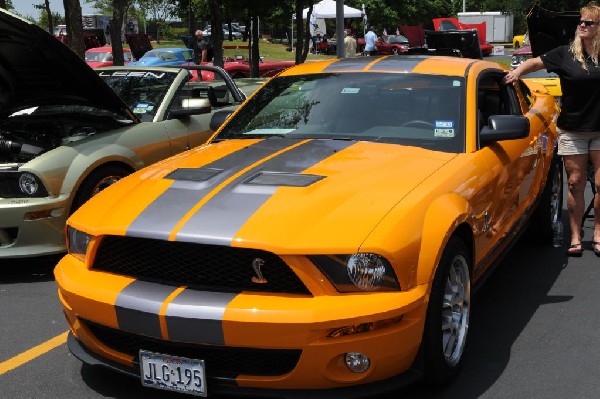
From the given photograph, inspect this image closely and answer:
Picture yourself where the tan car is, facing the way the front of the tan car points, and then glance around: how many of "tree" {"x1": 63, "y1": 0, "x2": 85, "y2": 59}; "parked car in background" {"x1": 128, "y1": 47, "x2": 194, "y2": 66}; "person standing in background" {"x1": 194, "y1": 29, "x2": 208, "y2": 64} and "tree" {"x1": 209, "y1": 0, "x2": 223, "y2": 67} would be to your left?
0

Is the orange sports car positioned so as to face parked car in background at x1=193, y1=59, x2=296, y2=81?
no

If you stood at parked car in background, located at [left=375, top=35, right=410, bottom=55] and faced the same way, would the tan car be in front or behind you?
in front

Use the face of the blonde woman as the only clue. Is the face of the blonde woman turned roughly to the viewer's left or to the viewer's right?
to the viewer's left

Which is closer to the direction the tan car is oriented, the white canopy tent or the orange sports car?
the orange sports car

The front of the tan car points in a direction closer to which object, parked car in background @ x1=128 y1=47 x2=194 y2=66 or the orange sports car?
the orange sports car

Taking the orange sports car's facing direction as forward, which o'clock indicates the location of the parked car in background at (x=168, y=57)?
The parked car in background is roughly at 4 o'clock from the orange sports car.

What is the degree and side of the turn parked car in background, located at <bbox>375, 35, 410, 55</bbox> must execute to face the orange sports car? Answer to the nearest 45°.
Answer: approximately 45° to its right

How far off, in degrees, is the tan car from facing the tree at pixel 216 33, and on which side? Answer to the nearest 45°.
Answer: approximately 135° to its right

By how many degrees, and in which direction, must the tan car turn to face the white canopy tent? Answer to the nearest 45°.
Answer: approximately 135° to its right

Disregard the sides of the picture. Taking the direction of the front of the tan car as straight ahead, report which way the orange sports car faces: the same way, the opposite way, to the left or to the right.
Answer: the same way

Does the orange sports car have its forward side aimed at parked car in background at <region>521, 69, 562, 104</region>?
no

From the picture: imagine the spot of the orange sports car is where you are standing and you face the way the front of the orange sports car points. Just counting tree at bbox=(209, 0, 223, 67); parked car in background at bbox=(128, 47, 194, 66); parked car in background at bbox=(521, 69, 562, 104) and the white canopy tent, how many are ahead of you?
0

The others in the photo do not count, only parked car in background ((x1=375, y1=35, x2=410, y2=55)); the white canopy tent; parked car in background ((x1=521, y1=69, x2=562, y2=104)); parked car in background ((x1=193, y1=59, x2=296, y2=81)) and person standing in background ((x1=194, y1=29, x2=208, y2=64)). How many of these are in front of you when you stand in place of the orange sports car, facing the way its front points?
0

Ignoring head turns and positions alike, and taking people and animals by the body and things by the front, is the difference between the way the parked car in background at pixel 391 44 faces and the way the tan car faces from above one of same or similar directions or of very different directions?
same or similar directions

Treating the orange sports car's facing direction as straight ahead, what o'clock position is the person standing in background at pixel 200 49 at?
The person standing in background is roughly at 4 o'clock from the orange sports car.
